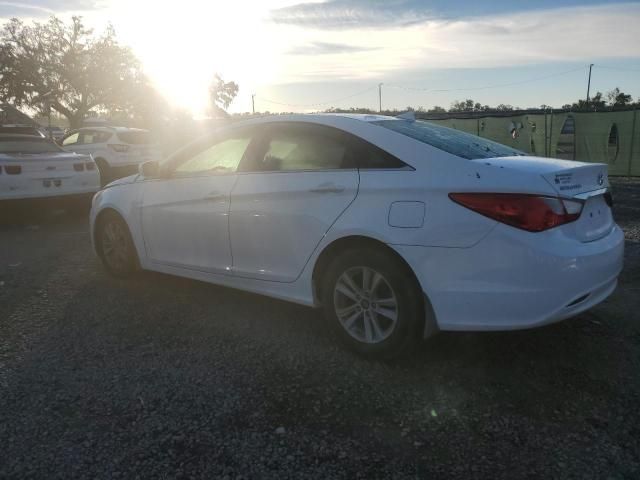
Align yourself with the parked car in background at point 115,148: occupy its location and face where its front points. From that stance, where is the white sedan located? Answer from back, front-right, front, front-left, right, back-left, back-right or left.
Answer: back-left

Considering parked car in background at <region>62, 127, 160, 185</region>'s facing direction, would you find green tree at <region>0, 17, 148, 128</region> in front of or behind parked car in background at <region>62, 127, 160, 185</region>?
in front

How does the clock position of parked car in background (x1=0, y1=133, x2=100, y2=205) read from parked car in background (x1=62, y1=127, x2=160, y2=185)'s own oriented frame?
parked car in background (x1=0, y1=133, x2=100, y2=205) is roughly at 8 o'clock from parked car in background (x1=62, y1=127, x2=160, y2=185).

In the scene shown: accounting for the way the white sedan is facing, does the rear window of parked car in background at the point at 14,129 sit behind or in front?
in front

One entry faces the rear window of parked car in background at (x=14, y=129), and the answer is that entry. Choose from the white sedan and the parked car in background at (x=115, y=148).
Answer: the white sedan

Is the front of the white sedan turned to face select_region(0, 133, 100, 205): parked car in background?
yes

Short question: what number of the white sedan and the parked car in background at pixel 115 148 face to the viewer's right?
0

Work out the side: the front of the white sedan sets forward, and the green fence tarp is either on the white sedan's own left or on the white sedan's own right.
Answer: on the white sedan's own right

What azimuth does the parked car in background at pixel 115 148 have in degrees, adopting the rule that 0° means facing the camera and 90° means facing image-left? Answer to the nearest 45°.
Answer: approximately 135°

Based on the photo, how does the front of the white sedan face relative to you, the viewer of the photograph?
facing away from the viewer and to the left of the viewer
